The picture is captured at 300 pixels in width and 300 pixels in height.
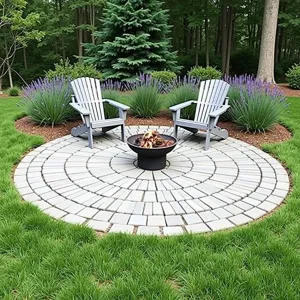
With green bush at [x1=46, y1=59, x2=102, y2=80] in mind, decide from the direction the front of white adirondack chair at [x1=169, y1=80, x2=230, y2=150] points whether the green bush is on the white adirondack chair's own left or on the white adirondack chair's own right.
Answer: on the white adirondack chair's own right

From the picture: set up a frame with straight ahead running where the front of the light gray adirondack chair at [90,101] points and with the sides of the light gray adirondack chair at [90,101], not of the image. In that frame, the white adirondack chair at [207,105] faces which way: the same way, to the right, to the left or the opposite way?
to the right

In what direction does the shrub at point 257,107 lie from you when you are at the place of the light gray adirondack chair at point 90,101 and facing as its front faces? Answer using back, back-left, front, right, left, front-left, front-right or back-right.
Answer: front-left

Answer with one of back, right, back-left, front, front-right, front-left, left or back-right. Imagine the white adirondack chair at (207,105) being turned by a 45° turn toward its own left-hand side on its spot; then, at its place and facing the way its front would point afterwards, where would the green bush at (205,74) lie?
back

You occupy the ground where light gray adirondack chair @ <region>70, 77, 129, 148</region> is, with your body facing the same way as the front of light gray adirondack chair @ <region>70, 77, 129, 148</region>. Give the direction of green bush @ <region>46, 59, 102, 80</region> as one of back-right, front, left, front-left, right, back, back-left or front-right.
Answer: back-left

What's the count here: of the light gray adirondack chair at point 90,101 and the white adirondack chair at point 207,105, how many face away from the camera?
0

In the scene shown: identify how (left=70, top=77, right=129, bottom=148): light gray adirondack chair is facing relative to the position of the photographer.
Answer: facing the viewer and to the right of the viewer

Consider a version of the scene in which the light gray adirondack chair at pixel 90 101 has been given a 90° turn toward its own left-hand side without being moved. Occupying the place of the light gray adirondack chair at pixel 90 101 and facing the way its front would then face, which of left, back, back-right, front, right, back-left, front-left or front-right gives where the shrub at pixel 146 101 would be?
front

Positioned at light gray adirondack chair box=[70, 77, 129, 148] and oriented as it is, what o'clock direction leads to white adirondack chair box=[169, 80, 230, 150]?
white adirondack chair box=[169, 80, 230, 150] is roughly at 11 o'clock from light gray adirondack chair box=[70, 77, 129, 148].
